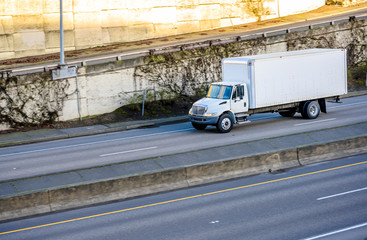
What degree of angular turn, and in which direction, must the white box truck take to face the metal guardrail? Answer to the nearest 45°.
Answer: approximately 90° to its right

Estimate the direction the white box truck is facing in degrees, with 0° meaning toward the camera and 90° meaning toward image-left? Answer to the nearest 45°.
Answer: approximately 45°
